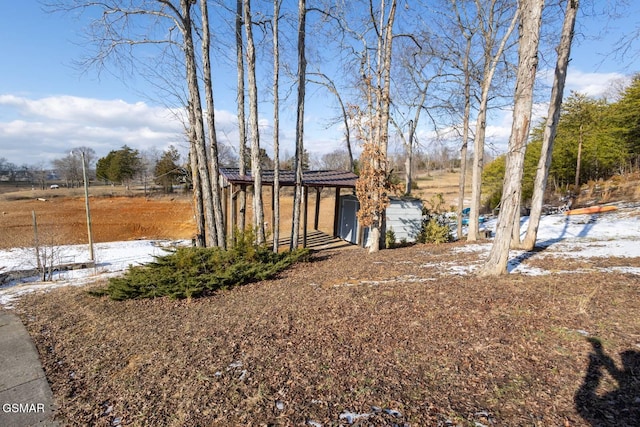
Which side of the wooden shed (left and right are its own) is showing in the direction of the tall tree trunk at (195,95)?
front

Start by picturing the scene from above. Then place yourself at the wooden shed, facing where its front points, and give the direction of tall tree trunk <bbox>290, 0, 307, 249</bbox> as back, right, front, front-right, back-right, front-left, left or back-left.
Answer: front

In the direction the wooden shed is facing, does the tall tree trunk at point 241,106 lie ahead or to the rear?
ahead

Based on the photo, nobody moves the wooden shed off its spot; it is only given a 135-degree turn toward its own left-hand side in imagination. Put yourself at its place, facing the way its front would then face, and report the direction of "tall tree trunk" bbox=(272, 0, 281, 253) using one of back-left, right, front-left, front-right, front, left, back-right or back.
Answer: back-right

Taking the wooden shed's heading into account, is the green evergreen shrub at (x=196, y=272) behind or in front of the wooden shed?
in front

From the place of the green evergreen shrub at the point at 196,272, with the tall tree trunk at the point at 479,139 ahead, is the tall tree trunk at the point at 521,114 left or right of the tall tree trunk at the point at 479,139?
right
